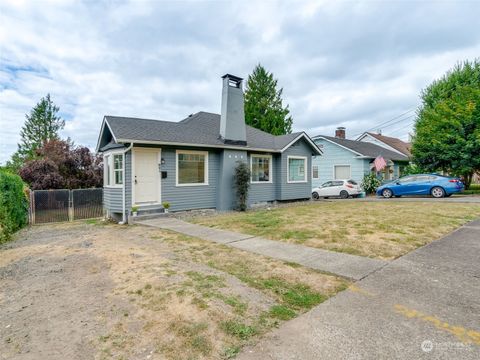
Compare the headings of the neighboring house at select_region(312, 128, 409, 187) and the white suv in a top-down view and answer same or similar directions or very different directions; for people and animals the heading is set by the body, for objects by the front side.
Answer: very different directions

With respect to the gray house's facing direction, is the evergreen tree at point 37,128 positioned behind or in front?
behind

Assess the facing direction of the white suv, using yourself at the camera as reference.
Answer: facing away from the viewer and to the left of the viewer

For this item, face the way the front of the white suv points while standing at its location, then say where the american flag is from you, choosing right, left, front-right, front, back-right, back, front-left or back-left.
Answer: right

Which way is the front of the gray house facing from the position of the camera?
facing the viewer and to the right of the viewer

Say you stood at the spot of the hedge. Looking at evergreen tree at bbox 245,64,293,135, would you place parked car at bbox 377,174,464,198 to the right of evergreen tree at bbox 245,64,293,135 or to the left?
right

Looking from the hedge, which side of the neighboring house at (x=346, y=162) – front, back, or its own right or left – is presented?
right

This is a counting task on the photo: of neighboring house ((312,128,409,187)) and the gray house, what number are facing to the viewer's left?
0

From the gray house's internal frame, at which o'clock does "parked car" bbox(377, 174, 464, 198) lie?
The parked car is roughly at 10 o'clock from the gray house.

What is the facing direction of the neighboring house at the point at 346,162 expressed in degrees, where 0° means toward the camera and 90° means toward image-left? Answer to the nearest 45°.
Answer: approximately 315°

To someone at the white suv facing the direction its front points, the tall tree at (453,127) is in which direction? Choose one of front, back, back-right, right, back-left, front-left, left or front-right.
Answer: back-right

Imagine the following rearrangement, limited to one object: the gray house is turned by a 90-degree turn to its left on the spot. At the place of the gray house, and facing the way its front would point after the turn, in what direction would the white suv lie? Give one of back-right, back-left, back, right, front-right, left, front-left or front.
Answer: front
